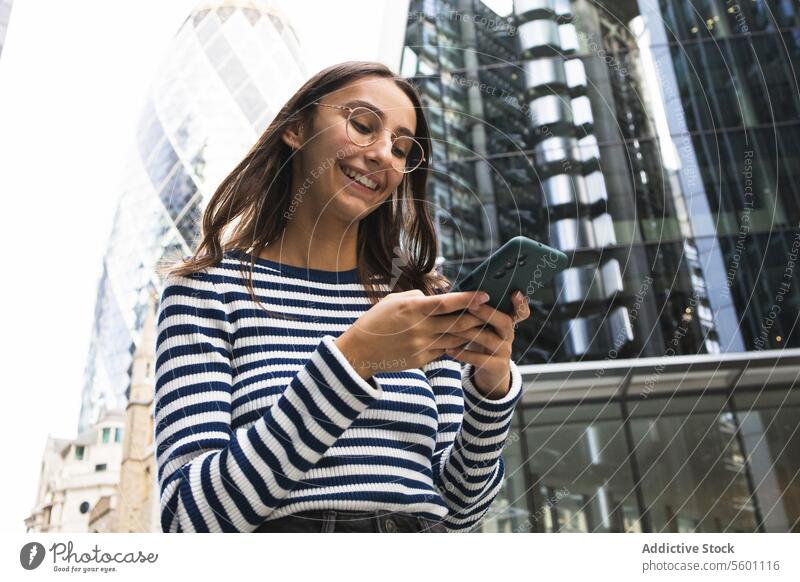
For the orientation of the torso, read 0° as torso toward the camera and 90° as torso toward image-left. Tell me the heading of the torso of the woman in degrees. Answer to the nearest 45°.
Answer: approximately 315°

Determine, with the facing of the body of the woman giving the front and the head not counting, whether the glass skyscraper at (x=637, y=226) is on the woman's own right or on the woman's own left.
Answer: on the woman's own left
